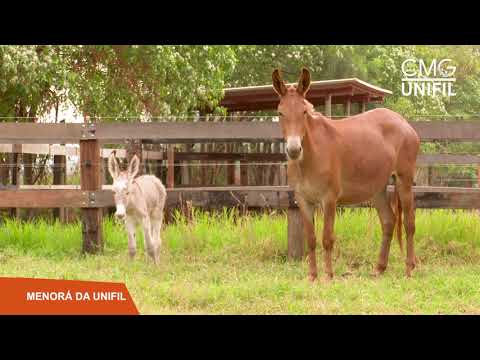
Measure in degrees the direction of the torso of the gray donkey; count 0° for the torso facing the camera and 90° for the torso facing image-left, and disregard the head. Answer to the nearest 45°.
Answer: approximately 45°

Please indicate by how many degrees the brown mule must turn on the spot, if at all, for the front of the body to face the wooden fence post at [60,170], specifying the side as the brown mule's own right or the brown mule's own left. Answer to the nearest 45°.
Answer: approximately 45° to the brown mule's own right

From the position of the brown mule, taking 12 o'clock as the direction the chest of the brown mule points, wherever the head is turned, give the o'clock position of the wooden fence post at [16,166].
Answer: The wooden fence post is roughly at 2 o'clock from the brown mule.

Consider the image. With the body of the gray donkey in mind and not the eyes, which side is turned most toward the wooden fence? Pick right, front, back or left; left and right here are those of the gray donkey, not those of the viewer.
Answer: back
